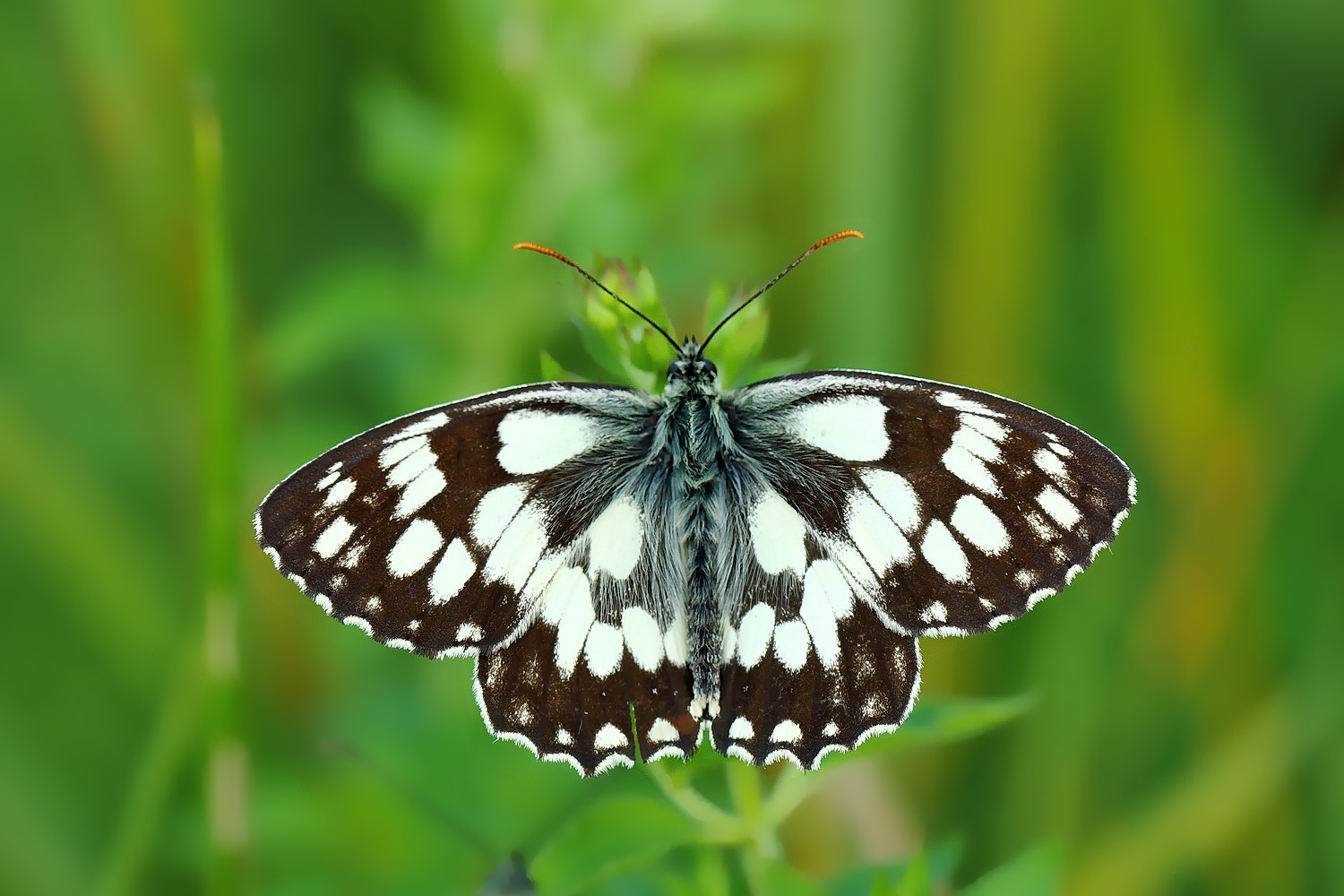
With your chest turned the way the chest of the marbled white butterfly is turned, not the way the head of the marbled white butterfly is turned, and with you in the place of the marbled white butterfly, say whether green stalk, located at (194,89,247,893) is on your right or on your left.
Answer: on your left

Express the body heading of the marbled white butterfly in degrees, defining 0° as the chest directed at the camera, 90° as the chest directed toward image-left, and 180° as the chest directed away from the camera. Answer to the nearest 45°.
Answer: approximately 180°
